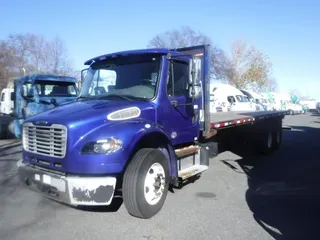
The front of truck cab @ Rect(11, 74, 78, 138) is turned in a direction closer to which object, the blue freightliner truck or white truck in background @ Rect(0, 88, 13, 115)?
the blue freightliner truck

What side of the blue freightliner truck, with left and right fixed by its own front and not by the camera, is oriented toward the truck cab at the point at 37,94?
right

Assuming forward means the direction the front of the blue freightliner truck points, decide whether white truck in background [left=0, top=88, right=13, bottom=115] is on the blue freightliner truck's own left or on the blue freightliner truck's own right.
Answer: on the blue freightliner truck's own right

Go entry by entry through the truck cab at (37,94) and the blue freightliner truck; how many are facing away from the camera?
0

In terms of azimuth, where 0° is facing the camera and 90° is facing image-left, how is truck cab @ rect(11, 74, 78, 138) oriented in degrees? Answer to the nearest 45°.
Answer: approximately 315°

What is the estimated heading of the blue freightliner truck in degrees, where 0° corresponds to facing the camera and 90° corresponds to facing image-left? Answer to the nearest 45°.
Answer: approximately 45°
